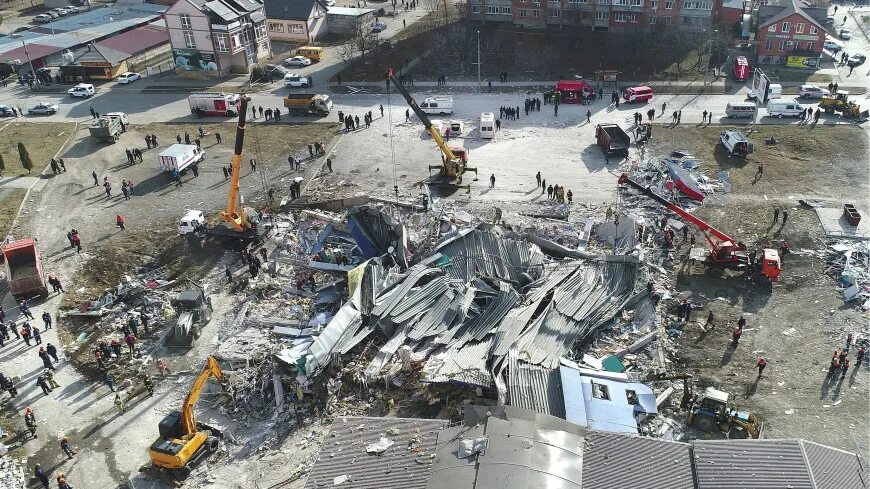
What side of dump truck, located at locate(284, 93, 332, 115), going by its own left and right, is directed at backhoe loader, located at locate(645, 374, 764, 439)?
right

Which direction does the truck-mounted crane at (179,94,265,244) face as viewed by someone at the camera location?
facing to the left of the viewer

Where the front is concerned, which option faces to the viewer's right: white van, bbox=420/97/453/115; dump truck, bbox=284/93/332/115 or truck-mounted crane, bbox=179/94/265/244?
the dump truck

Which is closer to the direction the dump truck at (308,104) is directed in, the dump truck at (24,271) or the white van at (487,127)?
the white van

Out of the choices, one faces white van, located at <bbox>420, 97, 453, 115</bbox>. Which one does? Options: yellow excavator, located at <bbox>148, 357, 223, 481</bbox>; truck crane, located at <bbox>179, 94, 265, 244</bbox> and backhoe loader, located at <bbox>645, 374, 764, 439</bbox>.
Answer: the yellow excavator

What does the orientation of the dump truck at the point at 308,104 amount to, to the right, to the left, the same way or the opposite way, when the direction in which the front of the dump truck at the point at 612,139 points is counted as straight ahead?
to the right

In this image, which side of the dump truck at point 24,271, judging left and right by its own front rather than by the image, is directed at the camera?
back

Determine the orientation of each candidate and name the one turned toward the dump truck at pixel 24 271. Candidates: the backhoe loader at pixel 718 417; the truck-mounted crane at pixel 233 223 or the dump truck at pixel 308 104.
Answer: the truck-mounted crane at pixel 233 223

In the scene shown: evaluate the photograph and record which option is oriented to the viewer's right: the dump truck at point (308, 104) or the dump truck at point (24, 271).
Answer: the dump truck at point (308, 104)

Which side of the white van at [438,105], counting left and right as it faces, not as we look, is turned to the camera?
left

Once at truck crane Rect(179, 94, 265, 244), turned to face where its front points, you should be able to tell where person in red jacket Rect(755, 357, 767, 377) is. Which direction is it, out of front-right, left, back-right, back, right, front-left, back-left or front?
back-left

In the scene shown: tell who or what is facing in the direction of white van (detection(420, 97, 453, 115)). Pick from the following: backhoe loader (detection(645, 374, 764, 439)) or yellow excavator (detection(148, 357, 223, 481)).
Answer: the yellow excavator

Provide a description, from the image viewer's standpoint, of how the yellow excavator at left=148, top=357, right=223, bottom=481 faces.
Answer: facing away from the viewer and to the right of the viewer

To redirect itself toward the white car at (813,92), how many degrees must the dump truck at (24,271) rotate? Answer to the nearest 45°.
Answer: approximately 90° to its right

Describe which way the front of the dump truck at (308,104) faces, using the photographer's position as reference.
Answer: facing to the right of the viewer

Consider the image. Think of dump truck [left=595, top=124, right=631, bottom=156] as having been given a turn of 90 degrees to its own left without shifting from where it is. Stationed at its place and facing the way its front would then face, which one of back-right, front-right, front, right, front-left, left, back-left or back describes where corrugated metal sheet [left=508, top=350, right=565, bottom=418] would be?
front-left
